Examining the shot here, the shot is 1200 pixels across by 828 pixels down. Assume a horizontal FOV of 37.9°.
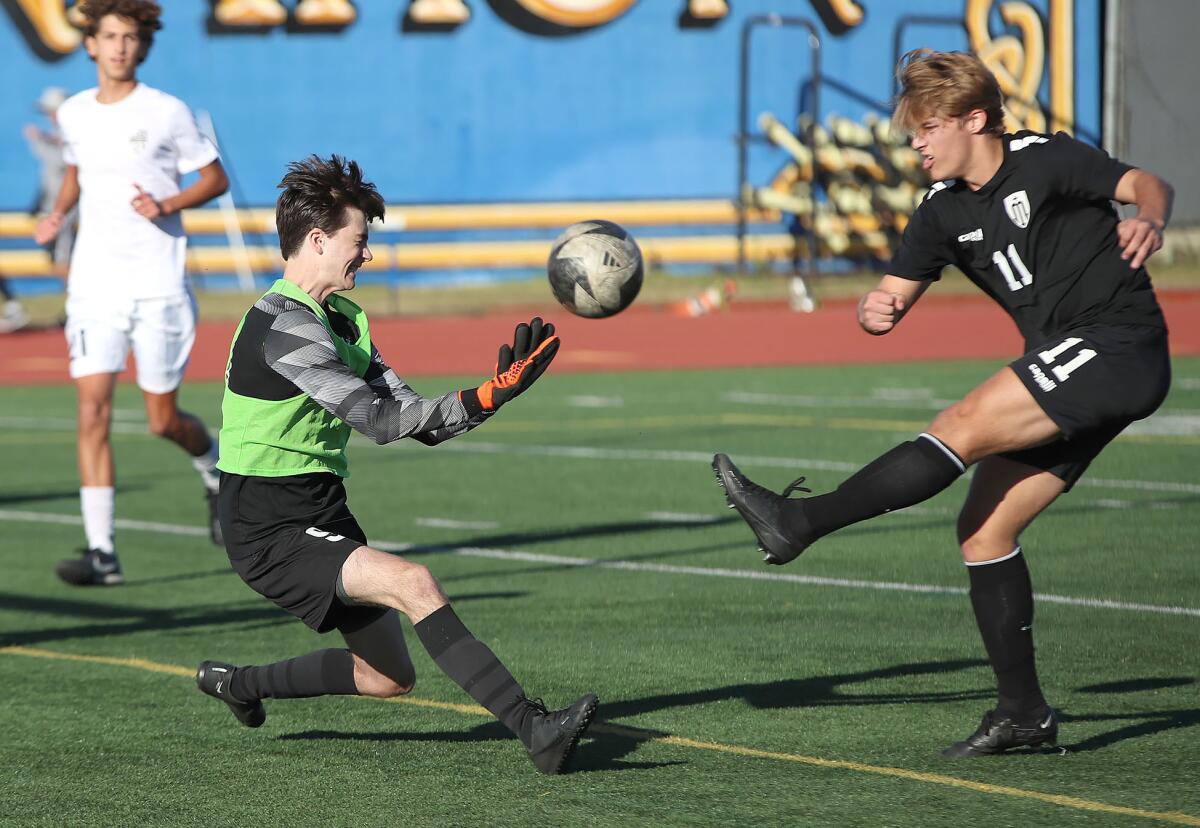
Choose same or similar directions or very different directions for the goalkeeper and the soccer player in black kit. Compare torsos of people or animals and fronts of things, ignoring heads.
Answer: very different directions

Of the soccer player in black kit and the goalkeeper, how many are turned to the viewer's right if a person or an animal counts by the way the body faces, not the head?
1

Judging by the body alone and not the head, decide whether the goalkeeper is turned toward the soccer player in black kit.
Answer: yes

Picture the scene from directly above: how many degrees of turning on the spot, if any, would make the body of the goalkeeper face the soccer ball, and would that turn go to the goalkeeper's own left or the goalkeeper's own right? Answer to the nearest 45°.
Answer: approximately 45° to the goalkeeper's own left

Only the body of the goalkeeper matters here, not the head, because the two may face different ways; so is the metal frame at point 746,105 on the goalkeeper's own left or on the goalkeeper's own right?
on the goalkeeper's own left

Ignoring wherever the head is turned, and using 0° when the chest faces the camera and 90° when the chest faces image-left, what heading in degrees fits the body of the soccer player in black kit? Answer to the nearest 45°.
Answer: approximately 45°

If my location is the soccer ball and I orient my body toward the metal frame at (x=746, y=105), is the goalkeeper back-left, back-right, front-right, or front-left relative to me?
back-left

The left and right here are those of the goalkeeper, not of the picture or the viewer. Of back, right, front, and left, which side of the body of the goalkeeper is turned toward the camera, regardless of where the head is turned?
right

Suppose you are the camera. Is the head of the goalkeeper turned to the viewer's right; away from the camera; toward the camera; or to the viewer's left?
to the viewer's right

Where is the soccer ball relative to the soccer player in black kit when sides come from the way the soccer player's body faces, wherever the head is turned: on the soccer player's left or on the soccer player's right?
on the soccer player's right

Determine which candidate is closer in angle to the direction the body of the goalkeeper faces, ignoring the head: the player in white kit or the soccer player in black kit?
the soccer player in black kit

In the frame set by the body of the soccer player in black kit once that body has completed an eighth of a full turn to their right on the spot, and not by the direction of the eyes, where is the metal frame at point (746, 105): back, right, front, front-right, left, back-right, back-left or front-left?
right
